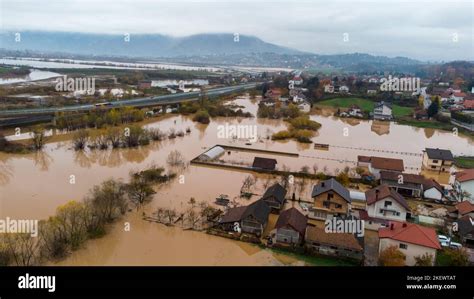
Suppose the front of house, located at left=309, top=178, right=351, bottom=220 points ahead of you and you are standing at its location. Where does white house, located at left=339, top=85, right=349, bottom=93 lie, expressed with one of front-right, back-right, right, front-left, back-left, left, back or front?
back

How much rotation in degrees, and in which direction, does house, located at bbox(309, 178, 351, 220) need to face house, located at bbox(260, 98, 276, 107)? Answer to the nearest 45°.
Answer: approximately 180°

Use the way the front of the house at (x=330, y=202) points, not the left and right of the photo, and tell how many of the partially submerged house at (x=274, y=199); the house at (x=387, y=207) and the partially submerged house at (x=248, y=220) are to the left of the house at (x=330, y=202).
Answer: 1

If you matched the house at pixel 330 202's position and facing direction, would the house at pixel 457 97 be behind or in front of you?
behind

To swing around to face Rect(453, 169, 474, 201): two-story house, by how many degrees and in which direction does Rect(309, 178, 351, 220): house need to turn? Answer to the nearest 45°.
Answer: approximately 135° to its left

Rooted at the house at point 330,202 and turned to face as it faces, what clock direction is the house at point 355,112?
the house at point 355,112 is roughly at 6 o'clock from the house at point 330,202.

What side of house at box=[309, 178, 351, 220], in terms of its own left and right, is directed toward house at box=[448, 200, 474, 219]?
left

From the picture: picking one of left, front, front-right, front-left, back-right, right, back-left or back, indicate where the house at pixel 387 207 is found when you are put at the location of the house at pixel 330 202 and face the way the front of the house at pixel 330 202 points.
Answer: left

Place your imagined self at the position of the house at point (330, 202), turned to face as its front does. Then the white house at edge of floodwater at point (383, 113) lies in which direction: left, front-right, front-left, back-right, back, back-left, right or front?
back

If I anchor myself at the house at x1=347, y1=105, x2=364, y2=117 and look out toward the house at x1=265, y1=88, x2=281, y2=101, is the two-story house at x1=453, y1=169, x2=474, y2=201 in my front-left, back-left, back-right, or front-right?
back-left

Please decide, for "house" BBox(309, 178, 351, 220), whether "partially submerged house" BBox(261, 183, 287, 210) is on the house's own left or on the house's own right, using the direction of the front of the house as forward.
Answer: on the house's own right

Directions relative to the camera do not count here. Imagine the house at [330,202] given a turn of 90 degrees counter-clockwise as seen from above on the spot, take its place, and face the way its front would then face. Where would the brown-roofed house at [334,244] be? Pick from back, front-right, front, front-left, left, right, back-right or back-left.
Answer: right

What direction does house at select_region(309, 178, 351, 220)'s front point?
toward the camera
